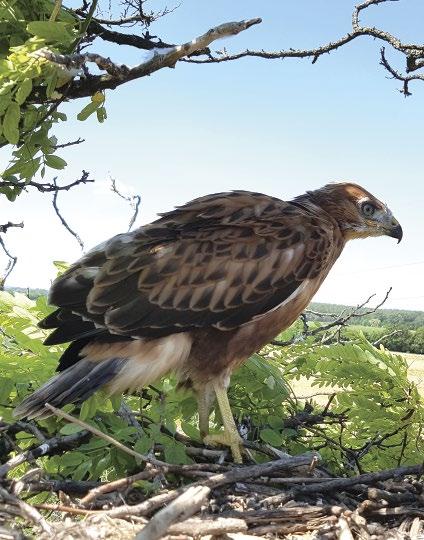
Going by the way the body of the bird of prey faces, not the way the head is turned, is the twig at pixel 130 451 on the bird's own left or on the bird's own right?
on the bird's own right

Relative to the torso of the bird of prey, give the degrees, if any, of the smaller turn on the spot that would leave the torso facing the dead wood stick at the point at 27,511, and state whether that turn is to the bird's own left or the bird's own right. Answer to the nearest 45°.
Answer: approximately 90° to the bird's own right

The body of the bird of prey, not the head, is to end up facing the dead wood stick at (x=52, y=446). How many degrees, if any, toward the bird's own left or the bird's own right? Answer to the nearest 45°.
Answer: approximately 135° to the bird's own right

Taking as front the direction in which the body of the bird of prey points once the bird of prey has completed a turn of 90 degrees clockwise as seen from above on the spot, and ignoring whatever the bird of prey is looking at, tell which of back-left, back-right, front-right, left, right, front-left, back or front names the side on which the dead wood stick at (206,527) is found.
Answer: front

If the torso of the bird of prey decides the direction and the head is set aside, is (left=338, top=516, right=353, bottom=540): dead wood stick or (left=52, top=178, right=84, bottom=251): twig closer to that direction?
the dead wood stick

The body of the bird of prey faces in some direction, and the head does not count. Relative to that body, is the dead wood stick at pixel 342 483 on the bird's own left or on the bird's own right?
on the bird's own right

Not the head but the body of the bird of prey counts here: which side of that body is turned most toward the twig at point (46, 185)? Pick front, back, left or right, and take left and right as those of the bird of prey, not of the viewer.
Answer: back

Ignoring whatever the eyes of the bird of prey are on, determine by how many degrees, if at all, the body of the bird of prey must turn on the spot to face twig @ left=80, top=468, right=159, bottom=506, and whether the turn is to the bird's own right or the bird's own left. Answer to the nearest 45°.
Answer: approximately 90° to the bird's own right

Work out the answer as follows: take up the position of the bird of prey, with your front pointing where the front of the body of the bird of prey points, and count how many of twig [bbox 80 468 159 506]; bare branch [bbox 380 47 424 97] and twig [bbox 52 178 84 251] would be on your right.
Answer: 1

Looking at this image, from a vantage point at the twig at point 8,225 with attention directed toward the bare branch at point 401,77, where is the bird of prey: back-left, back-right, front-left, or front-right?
front-right

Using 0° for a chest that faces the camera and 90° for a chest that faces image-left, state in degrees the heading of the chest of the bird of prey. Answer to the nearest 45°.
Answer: approximately 270°
